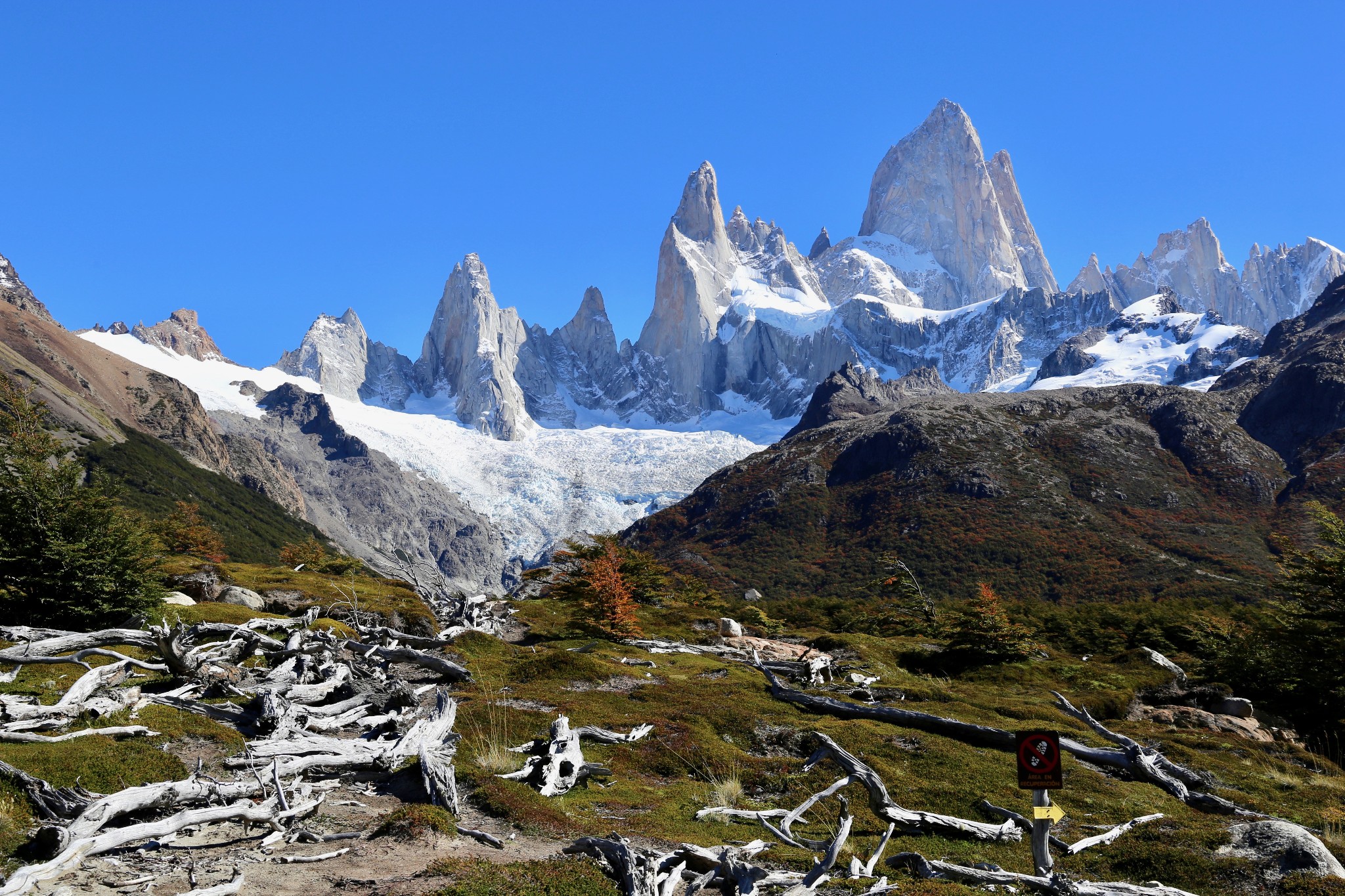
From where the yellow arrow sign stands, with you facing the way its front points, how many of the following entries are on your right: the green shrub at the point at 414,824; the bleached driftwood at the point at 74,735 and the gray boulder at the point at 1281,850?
2

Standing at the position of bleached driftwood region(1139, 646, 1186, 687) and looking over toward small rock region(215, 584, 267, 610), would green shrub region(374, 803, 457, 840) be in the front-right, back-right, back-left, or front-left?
front-left

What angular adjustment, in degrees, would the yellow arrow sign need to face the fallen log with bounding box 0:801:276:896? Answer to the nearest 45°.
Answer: approximately 90° to its right

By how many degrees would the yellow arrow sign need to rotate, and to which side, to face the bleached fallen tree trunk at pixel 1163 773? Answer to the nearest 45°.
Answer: approximately 180°

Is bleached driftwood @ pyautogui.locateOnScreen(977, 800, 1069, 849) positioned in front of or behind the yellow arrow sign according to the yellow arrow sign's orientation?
behind

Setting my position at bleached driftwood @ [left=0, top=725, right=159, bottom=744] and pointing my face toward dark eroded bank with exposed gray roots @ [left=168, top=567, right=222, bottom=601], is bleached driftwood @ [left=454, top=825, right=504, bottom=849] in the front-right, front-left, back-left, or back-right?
back-right

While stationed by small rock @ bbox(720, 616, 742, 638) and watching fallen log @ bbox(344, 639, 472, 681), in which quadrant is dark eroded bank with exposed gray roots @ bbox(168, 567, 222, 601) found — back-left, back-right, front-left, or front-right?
front-right

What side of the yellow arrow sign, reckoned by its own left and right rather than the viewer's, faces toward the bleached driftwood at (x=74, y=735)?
right

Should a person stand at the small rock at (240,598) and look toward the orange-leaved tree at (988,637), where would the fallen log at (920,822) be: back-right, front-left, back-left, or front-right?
front-right
